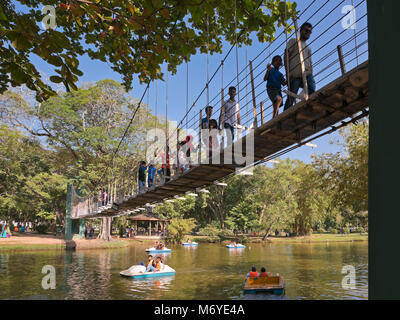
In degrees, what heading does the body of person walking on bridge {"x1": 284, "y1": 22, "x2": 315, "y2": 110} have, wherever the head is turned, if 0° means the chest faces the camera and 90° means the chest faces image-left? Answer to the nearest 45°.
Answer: approximately 315°

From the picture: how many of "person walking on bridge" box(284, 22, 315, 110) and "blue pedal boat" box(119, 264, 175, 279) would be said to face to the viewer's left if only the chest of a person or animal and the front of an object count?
1

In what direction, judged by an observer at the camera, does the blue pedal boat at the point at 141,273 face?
facing to the left of the viewer

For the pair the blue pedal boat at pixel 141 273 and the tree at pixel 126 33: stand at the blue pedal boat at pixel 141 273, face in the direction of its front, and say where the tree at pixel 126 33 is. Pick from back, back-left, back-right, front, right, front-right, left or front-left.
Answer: left

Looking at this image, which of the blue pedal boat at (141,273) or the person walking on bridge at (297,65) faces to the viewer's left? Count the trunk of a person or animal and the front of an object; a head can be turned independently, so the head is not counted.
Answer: the blue pedal boat

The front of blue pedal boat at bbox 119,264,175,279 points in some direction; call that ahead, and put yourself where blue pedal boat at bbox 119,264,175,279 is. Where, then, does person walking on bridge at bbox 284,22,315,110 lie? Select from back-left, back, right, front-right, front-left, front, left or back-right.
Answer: left

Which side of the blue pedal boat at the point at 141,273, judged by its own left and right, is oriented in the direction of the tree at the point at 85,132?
right
